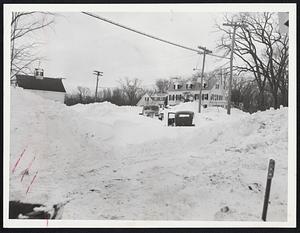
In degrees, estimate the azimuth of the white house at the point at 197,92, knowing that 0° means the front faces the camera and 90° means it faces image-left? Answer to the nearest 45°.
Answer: approximately 45°

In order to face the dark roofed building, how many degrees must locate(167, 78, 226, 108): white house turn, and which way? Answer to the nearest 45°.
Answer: approximately 45° to its right
